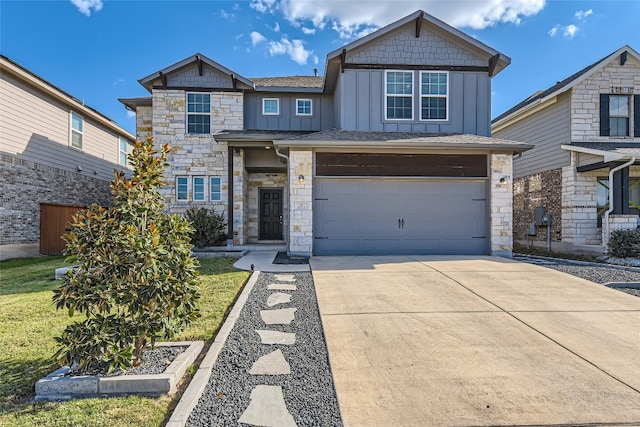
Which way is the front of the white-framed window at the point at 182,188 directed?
toward the camera

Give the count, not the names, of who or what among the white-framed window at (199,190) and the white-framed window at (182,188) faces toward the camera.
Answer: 2

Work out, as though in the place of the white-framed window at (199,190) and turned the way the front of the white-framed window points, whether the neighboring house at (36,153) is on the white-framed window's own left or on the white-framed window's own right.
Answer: on the white-framed window's own right

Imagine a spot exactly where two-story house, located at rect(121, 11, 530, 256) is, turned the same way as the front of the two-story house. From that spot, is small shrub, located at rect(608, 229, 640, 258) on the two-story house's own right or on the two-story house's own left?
on the two-story house's own left

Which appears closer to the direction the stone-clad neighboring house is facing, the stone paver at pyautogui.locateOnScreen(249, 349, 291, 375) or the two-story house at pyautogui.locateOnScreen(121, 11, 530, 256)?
the stone paver

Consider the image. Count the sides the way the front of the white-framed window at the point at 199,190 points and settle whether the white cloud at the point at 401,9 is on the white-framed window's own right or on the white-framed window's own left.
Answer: on the white-framed window's own left

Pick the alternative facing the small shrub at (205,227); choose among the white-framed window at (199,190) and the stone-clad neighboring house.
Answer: the white-framed window

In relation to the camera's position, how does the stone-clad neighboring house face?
facing the viewer and to the right of the viewer

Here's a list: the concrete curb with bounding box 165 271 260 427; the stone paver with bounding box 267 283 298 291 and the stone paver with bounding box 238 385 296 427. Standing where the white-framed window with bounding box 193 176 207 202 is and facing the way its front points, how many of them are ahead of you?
3

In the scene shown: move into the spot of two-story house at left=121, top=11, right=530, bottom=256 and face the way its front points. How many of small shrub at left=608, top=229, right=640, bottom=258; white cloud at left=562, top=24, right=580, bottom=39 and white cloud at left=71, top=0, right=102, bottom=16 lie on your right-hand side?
1

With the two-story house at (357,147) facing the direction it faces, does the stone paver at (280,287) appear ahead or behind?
ahead

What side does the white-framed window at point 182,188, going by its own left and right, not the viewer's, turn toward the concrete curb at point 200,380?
front

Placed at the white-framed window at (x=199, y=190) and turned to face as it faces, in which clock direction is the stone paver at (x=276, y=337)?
The stone paver is roughly at 12 o'clock from the white-framed window.

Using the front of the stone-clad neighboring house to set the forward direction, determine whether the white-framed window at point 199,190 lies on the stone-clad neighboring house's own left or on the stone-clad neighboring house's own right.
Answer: on the stone-clad neighboring house's own right

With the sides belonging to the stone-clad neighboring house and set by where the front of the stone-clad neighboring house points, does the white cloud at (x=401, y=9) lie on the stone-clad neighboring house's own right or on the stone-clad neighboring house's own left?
on the stone-clad neighboring house's own right

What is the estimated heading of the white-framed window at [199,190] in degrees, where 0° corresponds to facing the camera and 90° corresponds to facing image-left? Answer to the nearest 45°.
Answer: approximately 0°

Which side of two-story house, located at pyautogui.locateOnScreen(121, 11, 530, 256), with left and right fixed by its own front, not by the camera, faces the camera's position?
front

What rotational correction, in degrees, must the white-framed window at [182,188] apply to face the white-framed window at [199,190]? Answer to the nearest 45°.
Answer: approximately 90° to its left
